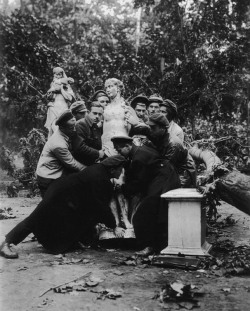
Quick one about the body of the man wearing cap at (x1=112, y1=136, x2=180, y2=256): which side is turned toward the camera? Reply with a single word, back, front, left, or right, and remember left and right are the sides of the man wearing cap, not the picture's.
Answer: left

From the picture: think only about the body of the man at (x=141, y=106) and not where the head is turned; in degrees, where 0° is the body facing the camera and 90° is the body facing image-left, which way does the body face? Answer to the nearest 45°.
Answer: approximately 45°

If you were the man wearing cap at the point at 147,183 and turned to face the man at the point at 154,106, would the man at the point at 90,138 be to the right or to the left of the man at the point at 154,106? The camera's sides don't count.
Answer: left

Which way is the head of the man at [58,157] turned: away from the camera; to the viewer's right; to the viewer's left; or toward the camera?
to the viewer's right

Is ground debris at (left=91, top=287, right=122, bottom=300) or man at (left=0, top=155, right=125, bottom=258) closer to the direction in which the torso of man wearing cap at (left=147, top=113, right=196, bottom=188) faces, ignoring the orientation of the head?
the man

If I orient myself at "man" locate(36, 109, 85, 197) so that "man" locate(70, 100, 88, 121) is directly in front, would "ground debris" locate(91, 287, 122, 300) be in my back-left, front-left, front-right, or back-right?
back-right

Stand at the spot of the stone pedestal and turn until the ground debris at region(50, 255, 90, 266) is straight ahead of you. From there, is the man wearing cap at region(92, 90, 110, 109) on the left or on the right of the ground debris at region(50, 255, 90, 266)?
right

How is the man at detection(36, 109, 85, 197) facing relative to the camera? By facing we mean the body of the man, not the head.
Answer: to the viewer's right
